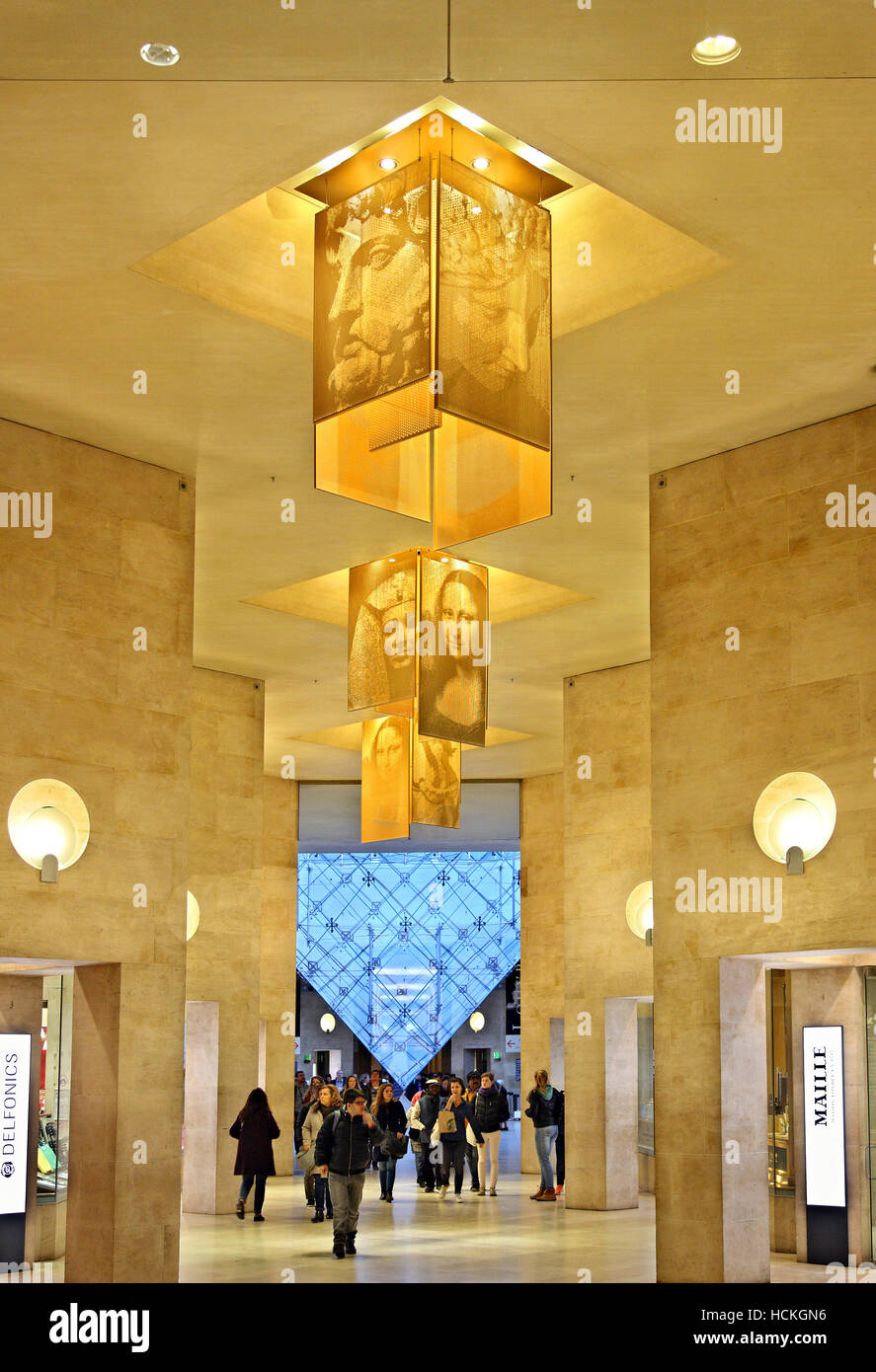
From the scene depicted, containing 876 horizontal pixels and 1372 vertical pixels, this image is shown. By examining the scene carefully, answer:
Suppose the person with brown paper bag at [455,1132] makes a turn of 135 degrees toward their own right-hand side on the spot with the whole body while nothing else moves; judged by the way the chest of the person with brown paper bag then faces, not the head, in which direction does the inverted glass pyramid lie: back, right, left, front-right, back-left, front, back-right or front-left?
front-right

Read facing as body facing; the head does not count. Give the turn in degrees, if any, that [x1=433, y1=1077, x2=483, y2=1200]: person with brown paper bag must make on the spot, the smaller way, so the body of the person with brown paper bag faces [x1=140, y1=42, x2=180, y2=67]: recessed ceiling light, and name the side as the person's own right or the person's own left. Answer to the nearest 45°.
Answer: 0° — they already face it

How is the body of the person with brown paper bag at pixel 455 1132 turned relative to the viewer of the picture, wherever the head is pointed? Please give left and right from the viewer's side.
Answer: facing the viewer

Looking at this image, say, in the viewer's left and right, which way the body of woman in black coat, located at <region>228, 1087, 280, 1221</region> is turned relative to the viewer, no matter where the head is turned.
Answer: facing away from the viewer

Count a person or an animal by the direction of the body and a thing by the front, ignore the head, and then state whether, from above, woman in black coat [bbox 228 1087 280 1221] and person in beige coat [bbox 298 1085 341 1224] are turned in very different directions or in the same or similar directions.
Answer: very different directions

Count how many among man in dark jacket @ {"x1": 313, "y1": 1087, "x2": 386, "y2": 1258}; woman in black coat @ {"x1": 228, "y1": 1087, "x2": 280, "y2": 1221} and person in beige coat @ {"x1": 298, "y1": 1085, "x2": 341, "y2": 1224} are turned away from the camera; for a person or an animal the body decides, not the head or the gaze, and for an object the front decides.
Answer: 1

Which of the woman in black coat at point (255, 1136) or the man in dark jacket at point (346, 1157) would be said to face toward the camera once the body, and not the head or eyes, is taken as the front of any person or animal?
the man in dark jacket

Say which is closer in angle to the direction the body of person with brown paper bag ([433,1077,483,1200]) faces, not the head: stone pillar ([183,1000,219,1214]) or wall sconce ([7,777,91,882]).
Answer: the wall sconce

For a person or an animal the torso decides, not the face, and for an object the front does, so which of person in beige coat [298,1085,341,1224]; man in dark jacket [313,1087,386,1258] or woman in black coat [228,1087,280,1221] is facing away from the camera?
the woman in black coat

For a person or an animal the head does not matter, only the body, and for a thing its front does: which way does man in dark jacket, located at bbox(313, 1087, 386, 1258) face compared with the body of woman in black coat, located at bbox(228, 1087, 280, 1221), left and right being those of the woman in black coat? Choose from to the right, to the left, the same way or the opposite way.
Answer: the opposite way

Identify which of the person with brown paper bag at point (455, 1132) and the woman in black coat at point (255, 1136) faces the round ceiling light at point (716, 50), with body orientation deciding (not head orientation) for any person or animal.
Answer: the person with brown paper bag

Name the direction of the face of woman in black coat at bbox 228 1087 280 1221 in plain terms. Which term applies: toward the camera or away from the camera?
away from the camera

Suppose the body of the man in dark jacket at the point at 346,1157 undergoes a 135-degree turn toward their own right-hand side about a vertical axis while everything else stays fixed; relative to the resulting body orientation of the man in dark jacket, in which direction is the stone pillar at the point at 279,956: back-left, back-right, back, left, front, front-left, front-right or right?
front-right

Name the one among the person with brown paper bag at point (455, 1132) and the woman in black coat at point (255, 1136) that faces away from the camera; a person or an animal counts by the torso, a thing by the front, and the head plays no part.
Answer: the woman in black coat

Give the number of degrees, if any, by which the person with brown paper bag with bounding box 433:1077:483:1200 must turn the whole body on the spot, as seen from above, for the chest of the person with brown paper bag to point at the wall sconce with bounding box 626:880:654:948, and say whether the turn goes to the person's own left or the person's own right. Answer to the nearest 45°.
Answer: approximately 45° to the person's own left

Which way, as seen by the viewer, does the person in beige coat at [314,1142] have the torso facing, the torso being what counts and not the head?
toward the camera
